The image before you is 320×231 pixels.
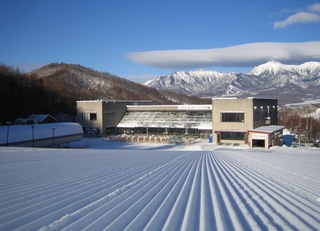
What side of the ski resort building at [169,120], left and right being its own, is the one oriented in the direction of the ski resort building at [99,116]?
right

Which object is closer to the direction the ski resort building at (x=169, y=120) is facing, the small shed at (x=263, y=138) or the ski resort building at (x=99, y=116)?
the small shed

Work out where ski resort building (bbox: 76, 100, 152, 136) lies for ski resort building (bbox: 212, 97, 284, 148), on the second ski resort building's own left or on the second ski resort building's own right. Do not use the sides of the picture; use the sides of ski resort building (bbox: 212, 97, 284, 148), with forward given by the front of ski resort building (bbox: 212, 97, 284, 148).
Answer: on the second ski resort building's own right

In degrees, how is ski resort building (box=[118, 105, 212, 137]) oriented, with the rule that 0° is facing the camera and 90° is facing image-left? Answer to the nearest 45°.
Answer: approximately 0°

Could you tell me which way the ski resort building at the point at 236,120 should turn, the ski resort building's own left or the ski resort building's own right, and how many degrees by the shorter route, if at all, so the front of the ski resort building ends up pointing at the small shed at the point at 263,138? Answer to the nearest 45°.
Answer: approximately 45° to the ski resort building's own left

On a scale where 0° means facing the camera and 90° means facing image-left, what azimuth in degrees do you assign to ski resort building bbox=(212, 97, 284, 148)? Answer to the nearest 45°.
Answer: approximately 0°

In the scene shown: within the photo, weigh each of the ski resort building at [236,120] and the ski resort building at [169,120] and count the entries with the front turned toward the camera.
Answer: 2
